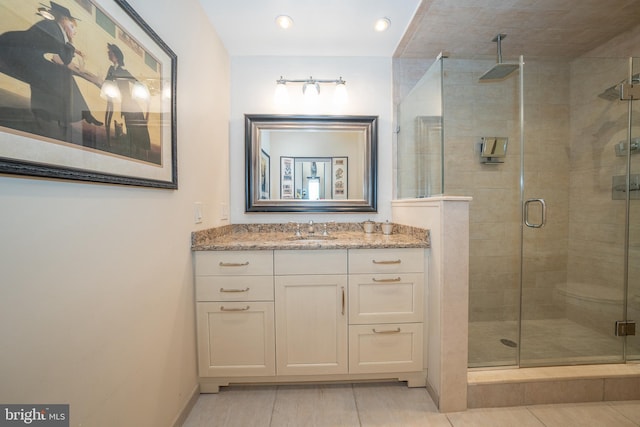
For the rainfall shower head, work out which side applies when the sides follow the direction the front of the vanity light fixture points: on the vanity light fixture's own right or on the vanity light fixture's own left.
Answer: on the vanity light fixture's own left

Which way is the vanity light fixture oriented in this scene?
toward the camera

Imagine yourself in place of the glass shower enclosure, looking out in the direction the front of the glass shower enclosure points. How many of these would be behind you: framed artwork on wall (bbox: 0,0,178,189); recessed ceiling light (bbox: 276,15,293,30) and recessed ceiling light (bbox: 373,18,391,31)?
0

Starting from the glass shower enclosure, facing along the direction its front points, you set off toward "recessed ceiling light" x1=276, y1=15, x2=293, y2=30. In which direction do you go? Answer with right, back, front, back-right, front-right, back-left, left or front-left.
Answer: front-right

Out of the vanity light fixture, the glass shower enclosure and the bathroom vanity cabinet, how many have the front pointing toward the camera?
3

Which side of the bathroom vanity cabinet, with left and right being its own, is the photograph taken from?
front

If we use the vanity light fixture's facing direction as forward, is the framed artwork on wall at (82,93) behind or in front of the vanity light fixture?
in front

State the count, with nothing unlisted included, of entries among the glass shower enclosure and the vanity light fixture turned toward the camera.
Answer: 2

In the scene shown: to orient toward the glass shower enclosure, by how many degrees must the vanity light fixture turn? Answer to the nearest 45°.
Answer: approximately 90° to its left

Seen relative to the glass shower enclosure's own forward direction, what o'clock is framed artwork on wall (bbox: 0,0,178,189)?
The framed artwork on wall is roughly at 1 o'clock from the glass shower enclosure.

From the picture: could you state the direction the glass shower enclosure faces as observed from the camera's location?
facing the viewer

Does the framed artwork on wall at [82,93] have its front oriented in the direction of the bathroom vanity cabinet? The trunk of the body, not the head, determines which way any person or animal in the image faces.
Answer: no

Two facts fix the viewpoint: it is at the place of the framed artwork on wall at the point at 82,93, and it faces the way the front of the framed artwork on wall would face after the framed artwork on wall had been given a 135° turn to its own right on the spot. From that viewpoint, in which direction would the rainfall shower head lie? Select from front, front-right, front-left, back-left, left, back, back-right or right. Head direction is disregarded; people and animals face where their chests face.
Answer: back

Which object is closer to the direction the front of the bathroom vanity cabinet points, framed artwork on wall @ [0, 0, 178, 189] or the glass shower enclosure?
the framed artwork on wall
